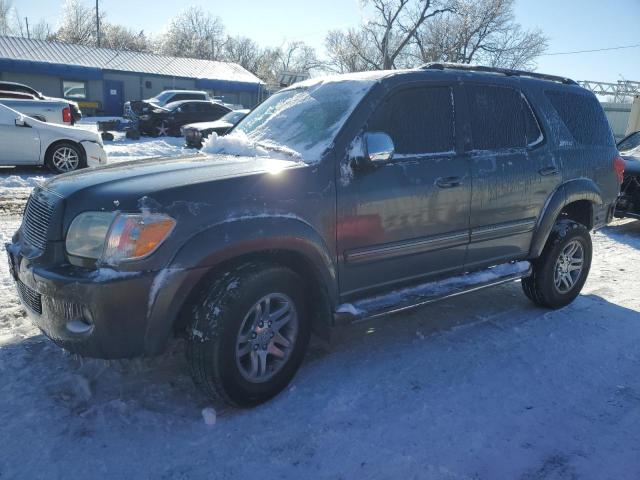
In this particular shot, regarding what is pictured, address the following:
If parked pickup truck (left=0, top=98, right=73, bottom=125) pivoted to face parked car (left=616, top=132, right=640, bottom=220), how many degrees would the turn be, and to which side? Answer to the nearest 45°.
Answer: approximately 135° to its left

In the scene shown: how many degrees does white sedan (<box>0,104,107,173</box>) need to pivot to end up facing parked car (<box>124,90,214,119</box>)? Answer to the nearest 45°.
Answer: approximately 90° to its left

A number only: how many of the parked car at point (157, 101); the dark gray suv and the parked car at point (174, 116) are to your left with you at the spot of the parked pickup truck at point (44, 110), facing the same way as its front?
1

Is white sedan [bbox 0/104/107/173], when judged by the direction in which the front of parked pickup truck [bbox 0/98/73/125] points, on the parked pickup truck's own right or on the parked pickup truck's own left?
on the parked pickup truck's own left

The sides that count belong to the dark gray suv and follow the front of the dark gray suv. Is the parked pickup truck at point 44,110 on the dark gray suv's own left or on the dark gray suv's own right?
on the dark gray suv's own right

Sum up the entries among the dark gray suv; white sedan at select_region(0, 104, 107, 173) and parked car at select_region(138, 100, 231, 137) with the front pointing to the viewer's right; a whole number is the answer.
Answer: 1

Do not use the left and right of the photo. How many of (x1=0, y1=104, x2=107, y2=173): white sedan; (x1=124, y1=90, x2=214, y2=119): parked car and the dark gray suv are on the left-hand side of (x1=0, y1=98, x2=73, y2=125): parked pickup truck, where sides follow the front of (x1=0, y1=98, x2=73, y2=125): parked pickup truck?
2

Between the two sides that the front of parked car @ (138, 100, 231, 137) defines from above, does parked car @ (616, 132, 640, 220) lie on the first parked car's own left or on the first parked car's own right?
on the first parked car's own left

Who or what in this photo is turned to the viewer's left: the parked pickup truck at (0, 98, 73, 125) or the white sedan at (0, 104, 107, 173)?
the parked pickup truck

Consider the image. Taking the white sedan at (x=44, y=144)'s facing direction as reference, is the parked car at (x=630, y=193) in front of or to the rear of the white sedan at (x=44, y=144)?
in front

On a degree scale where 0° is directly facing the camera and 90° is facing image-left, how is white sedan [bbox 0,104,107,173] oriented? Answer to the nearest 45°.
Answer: approximately 270°

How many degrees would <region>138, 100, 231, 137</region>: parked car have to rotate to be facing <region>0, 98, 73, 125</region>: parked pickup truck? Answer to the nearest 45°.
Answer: approximately 45° to its left

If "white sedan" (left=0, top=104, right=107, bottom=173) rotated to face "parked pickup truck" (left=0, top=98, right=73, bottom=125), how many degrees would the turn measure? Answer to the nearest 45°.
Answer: approximately 90° to its left

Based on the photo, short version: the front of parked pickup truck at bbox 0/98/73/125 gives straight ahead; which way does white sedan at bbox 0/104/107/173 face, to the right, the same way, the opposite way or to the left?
the opposite way

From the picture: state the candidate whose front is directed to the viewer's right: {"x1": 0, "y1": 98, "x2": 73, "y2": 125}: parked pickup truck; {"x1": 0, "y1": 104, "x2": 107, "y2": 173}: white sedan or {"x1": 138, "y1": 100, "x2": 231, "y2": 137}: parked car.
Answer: the white sedan

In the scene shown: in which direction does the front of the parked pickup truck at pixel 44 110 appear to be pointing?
to the viewer's left

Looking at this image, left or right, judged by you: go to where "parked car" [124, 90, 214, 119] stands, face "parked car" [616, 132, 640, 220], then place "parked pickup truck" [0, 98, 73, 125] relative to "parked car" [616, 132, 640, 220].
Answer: right

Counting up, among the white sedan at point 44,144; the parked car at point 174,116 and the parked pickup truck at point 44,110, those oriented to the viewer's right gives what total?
1
